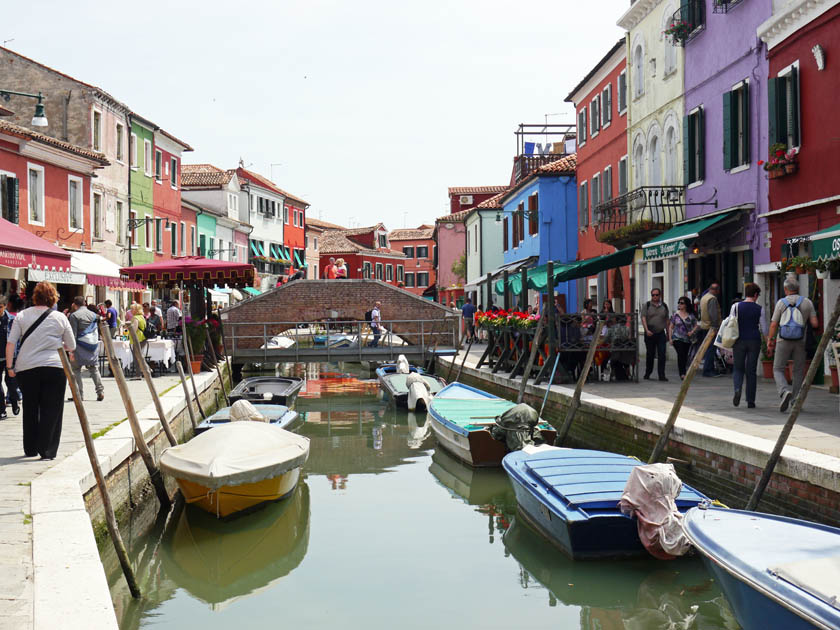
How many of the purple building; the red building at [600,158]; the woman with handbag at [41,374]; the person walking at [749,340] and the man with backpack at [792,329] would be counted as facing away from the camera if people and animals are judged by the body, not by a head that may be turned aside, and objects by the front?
3

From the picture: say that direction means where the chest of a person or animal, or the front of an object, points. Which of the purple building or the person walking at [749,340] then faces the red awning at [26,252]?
the purple building

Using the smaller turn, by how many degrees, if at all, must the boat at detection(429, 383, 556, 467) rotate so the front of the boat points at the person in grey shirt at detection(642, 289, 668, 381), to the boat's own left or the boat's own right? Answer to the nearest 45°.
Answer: approximately 90° to the boat's own right

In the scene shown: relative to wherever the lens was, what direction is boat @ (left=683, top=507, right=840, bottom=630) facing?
facing away from the viewer and to the left of the viewer

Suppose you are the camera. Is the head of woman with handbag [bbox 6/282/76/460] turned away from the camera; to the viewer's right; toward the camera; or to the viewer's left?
away from the camera

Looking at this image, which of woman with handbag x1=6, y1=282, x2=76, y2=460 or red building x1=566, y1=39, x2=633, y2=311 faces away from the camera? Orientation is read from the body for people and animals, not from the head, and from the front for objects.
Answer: the woman with handbag

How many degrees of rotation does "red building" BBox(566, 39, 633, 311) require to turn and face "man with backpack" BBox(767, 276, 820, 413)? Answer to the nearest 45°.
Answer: approximately 45° to its left

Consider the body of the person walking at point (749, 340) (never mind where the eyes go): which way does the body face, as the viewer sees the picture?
away from the camera

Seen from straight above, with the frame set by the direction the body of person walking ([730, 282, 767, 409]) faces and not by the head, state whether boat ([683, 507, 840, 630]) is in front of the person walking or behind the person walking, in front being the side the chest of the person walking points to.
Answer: behind

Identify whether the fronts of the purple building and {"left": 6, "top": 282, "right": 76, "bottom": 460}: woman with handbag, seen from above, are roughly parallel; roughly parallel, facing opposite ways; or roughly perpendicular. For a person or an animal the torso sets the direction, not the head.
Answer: roughly perpendicular
